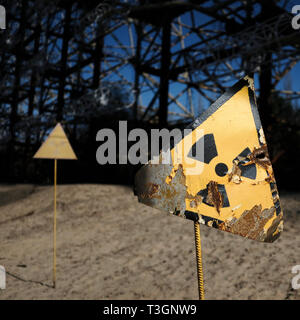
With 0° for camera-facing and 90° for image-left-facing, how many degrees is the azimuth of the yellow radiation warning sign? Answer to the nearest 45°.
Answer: approximately 0°

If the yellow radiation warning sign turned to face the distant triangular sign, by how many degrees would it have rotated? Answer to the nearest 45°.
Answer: approximately 135° to its right
